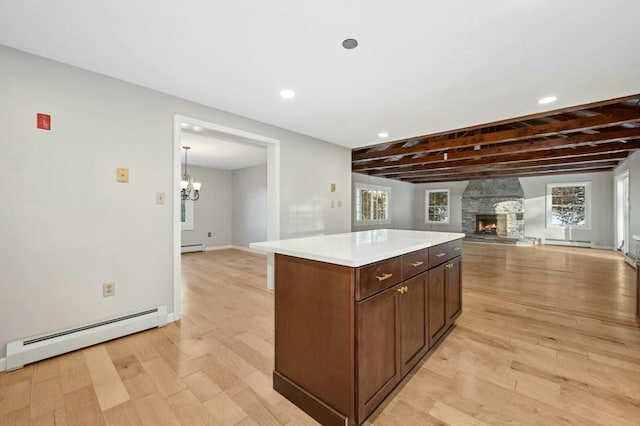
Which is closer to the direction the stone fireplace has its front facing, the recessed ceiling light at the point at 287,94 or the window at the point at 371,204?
the recessed ceiling light

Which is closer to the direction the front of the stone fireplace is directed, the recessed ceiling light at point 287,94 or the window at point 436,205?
the recessed ceiling light

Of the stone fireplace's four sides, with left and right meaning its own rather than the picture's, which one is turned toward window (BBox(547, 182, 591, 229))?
left

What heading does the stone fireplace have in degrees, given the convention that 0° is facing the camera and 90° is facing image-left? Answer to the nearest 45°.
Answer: approximately 0°

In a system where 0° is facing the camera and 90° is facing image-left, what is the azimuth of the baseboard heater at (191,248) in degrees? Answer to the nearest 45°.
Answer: approximately 315°

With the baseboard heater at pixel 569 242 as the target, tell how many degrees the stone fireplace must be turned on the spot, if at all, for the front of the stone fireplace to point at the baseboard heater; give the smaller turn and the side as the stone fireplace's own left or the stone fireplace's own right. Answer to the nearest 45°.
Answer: approximately 90° to the stone fireplace's own left

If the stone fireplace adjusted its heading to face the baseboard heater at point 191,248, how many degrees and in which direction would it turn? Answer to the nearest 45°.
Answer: approximately 45° to its right

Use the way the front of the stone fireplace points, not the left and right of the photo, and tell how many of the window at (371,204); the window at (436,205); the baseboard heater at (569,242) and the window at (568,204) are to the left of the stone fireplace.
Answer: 2

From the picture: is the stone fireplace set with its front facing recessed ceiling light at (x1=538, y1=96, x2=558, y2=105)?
yes

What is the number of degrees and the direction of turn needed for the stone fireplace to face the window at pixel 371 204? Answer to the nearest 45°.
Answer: approximately 45° to its right
